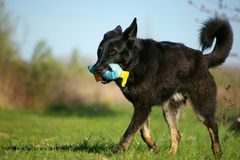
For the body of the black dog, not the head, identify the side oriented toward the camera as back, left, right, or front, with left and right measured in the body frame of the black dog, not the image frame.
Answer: left
